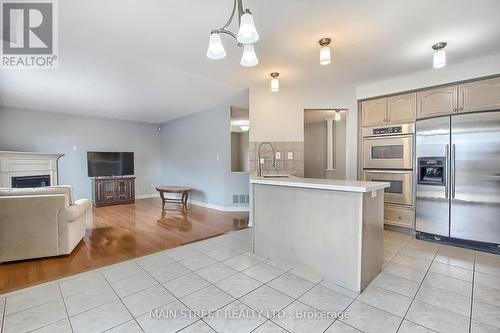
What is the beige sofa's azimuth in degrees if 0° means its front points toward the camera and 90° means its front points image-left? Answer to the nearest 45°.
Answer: approximately 225°

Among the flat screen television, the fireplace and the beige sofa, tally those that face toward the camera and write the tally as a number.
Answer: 2

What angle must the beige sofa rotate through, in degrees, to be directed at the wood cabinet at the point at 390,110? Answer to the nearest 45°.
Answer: approximately 90° to its right

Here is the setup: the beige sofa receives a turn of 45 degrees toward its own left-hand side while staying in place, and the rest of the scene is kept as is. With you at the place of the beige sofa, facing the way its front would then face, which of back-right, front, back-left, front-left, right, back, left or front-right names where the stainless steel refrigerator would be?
back-right

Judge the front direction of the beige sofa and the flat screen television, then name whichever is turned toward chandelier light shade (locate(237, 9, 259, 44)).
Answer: the flat screen television

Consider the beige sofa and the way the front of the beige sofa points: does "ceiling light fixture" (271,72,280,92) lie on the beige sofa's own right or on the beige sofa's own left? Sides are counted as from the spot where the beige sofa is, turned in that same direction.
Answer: on the beige sofa's own right

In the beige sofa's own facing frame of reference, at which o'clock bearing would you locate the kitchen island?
The kitchen island is roughly at 3 o'clock from the beige sofa.

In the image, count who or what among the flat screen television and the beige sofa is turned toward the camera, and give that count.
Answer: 1
